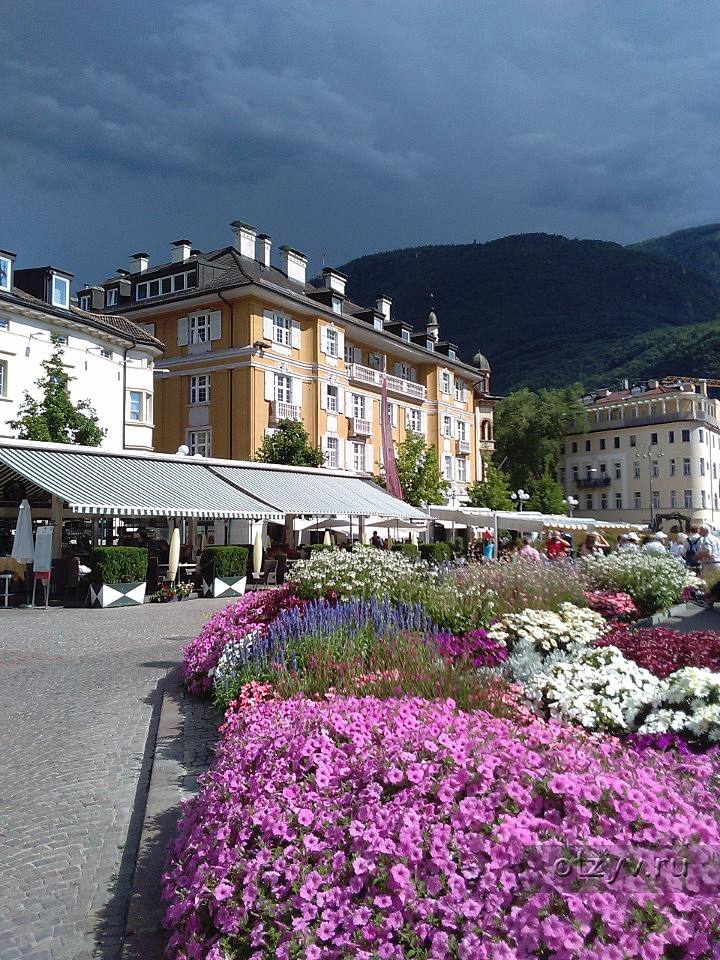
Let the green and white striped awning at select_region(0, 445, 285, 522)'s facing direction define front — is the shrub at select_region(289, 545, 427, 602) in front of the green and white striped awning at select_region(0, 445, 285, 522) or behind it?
in front

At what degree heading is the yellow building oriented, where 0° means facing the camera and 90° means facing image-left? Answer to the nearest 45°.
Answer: approximately 315°

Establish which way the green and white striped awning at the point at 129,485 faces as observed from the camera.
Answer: facing the viewer and to the right of the viewer

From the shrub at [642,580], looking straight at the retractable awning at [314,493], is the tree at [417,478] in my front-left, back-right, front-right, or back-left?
front-right

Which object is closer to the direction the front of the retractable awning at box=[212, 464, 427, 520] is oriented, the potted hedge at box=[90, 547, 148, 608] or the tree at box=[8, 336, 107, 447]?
the potted hedge

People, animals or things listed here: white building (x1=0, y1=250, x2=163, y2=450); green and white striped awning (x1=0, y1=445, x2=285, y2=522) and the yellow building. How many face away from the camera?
0

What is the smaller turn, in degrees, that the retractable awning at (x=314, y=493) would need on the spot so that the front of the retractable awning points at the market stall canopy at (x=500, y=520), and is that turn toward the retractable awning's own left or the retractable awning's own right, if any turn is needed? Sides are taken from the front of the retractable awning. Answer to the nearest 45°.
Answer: approximately 45° to the retractable awning's own left

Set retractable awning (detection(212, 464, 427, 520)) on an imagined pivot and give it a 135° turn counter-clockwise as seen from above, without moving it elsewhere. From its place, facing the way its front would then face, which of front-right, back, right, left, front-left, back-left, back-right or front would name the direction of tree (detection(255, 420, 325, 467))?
front

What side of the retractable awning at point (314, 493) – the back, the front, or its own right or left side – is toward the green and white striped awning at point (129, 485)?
right

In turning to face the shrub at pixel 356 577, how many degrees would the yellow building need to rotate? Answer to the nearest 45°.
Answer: approximately 45° to its right

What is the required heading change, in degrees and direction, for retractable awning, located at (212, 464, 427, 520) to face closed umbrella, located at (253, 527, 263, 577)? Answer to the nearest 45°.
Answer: approximately 45° to its right

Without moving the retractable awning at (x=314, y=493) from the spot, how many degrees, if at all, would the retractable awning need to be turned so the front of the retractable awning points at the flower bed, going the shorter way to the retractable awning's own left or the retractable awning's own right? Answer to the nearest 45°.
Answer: approximately 45° to the retractable awning's own right

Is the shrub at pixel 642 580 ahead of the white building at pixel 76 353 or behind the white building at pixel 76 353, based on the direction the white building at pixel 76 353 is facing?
ahead

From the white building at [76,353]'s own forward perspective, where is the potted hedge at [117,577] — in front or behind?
in front

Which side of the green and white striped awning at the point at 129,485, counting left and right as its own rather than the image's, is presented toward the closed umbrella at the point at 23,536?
right

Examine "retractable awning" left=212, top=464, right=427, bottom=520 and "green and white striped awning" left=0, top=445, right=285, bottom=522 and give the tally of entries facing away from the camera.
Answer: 0
